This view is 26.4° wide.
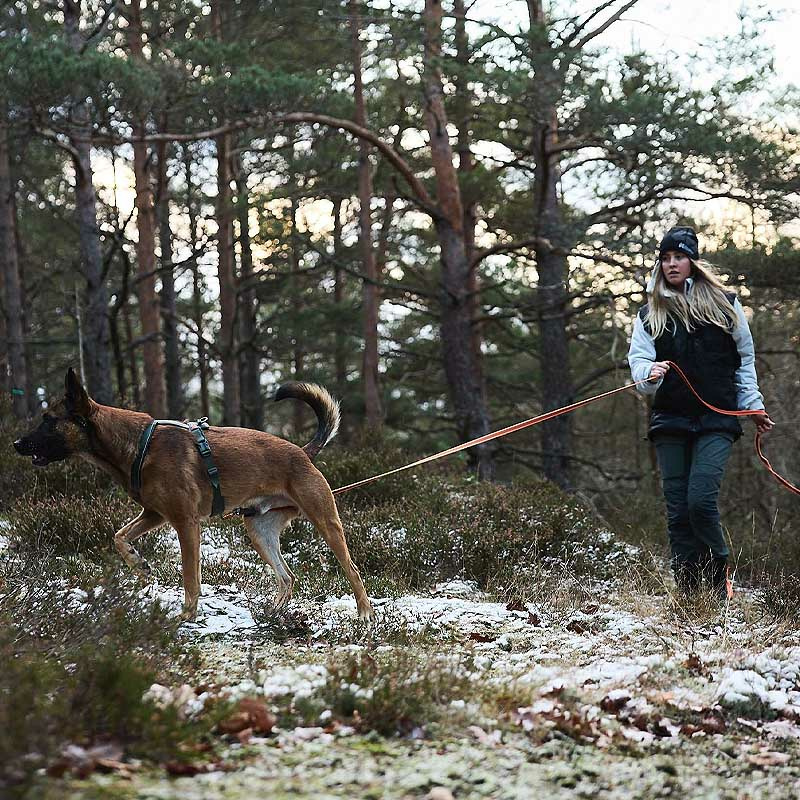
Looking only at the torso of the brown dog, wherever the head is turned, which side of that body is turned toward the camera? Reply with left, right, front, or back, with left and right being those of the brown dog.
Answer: left

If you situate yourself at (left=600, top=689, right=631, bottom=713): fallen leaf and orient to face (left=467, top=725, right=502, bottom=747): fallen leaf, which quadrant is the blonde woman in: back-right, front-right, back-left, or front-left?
back-right

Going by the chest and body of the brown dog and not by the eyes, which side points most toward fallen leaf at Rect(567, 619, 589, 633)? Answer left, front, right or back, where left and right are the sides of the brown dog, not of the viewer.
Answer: back

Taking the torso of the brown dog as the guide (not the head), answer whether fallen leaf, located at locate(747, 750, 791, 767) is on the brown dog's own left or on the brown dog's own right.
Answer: on the brown dog's own left

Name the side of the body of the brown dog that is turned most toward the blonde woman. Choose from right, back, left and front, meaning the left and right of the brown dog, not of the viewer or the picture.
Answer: back

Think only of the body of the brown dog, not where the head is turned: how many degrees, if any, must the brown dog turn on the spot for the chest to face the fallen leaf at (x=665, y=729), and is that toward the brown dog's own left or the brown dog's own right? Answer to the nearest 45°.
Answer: approximately 135° to the brown dog's own left

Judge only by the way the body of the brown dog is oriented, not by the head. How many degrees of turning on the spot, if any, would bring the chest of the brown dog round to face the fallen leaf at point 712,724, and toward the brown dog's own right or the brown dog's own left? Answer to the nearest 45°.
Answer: approximately 135° to the brown dog's own left

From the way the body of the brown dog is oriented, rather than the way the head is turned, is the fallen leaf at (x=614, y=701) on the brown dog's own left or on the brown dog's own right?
on the brown dog's own left
